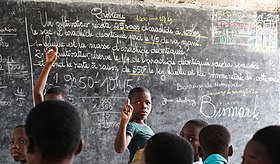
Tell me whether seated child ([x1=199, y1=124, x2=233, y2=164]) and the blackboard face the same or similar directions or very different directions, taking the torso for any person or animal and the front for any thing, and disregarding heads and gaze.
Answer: very different directions

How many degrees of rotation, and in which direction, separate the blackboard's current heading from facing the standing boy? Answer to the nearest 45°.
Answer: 0° — it already faces them

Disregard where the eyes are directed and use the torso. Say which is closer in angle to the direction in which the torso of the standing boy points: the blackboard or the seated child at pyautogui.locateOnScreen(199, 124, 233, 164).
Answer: the seated child

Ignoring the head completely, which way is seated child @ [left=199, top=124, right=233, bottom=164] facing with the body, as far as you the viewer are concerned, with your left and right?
facing away from the viewer

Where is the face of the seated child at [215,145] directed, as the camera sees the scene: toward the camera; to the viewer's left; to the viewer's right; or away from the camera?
away from the camera

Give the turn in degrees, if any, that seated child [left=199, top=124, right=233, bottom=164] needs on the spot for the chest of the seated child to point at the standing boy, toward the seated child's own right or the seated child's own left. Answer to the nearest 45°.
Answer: approximately 45° to the seated child's own left

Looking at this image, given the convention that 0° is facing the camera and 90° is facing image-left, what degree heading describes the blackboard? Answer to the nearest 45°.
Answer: approximately 0°

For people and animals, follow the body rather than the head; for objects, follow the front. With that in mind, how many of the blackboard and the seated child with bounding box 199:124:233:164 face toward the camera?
1
